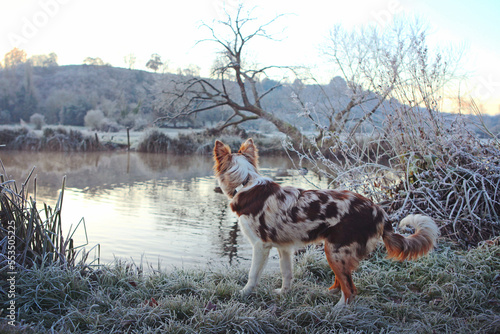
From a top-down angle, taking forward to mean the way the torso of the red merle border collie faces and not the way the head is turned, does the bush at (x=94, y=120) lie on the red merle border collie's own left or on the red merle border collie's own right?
on the red merle border collie's own right

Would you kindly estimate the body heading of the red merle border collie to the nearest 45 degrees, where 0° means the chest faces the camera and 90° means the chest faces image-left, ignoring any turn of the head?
approximately 90°
